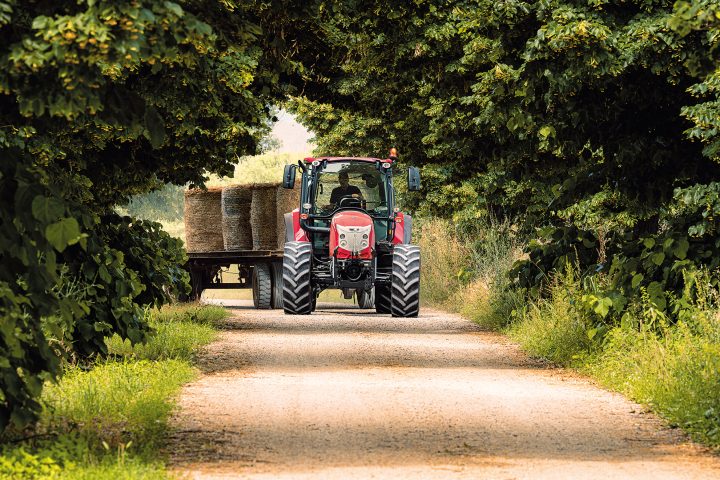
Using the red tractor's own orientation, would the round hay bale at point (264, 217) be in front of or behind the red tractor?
behind

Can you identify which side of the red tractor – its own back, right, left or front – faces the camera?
front

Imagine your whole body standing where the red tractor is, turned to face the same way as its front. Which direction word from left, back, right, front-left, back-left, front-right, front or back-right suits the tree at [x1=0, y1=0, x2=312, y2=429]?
front

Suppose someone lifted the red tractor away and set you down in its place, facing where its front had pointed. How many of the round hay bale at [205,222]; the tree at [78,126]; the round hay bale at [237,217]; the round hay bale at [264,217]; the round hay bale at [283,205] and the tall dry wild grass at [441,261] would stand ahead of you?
1

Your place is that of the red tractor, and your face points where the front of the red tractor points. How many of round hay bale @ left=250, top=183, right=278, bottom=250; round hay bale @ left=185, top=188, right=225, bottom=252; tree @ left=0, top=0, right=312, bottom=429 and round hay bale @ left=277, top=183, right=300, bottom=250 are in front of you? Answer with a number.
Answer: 1

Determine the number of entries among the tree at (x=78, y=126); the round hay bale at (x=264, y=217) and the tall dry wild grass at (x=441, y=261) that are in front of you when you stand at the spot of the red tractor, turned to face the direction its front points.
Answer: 1

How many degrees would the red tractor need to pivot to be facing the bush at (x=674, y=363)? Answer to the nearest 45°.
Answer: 0° — it already faces it

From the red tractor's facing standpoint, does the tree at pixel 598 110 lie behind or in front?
in front

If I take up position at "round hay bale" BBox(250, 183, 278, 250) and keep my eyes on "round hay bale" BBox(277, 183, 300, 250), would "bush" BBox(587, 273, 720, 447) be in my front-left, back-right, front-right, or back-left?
front-right

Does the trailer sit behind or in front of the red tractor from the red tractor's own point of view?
behind

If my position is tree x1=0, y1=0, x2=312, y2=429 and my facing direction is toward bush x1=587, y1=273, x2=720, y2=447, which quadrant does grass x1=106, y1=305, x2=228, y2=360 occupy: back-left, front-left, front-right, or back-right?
back-left

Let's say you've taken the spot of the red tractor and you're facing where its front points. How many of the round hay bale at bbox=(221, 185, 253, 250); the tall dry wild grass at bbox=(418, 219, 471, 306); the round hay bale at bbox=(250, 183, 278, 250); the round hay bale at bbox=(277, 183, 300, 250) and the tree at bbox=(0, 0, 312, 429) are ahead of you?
1
